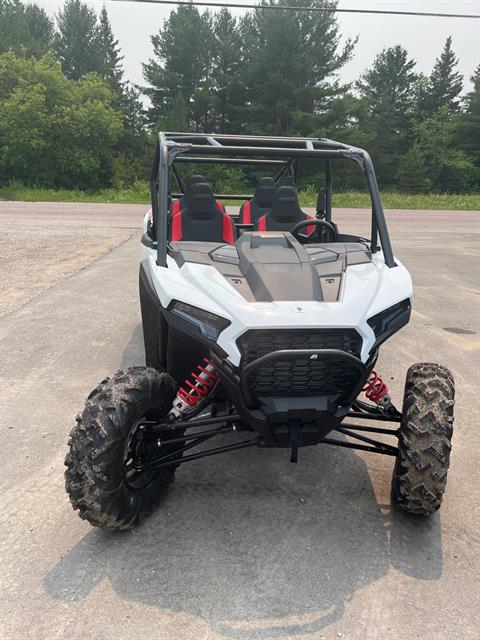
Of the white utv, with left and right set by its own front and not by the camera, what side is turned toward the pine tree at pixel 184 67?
back

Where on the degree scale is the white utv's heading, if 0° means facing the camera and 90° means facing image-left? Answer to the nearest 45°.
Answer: approximately 0°

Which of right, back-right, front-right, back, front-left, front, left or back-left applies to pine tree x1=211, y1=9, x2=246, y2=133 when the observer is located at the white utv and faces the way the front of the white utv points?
back

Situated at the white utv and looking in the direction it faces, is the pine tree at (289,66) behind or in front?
behind

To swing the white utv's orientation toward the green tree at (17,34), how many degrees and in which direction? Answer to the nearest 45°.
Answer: approximately 135° to its right
